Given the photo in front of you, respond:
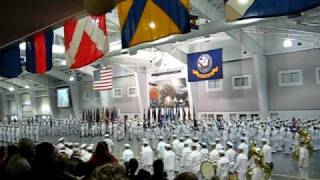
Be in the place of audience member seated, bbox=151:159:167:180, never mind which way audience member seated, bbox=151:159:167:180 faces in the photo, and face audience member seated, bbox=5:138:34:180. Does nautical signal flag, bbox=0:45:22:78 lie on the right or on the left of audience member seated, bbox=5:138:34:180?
right

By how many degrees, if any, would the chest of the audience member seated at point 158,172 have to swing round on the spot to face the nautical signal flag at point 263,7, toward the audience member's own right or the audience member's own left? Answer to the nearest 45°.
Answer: approximately 45° to the audience member's own right

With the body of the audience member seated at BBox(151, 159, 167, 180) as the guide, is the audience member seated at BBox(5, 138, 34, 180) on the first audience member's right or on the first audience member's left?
on the first audience member's left

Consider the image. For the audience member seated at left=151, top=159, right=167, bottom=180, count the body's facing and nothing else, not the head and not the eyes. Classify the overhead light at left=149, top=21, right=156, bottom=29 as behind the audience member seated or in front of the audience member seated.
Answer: in front

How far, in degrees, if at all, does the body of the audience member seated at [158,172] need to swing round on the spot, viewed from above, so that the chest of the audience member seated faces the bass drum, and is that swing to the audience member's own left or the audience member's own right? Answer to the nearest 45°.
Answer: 0° — they already face it

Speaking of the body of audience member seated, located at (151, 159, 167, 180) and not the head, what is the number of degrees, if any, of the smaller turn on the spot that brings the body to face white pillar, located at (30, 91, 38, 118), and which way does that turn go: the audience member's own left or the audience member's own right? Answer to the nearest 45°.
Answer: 0° — they already face it

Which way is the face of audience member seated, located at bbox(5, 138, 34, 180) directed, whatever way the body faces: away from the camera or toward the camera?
away from the camera

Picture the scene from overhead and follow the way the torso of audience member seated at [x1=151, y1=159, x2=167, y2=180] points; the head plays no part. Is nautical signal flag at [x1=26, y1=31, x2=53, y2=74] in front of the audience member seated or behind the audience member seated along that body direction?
in front

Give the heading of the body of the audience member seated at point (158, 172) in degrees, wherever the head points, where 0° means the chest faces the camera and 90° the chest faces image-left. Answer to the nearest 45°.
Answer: approximately 180°

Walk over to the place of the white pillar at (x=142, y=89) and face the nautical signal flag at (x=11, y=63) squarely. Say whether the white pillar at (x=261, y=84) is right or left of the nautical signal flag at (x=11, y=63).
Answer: left

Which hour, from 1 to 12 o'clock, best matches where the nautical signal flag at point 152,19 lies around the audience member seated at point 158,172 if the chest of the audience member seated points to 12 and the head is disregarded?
The nautical signal flag is roughly at 12 o'clock from the audience member seated.
